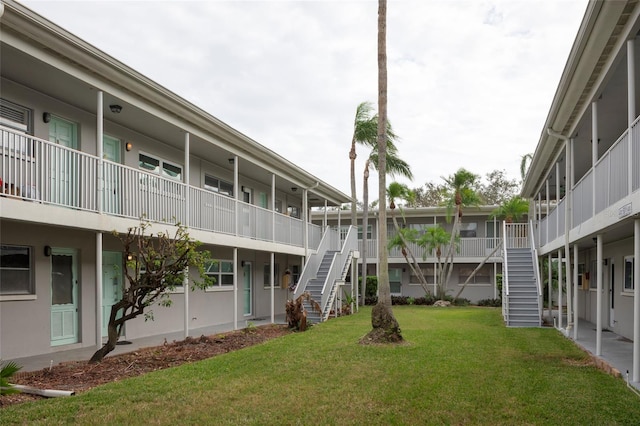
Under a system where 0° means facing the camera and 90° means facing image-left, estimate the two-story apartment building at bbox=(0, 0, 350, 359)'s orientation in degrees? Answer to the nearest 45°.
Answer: approximately 315°

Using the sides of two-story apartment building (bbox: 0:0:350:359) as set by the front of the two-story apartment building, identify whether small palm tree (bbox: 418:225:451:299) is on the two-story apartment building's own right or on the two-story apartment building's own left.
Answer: on the two-story apartment building's own left

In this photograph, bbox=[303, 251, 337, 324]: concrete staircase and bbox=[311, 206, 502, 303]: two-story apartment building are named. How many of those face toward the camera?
2

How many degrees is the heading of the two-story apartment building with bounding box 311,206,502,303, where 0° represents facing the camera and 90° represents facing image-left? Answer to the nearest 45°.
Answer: approximately 0°

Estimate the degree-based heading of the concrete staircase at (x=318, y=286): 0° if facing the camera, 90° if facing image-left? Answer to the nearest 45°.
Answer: approximately 0°
